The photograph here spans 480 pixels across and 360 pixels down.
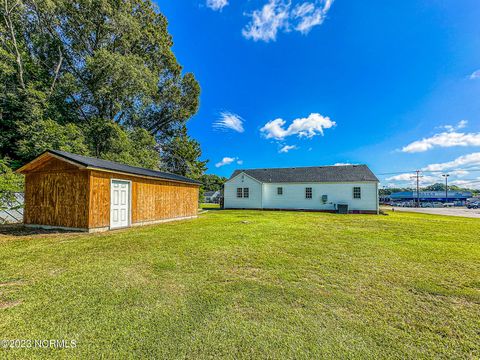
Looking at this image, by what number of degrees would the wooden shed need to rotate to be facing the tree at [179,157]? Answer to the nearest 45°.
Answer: approximately 90° to its left

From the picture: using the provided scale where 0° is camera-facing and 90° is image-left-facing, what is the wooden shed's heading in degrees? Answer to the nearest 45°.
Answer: approximately 315°

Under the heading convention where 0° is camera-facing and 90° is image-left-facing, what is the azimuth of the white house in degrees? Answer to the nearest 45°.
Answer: approximately 180°

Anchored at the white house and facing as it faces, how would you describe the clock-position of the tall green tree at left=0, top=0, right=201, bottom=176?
The tall green tree is roughly at 8 o'clock from the white house.

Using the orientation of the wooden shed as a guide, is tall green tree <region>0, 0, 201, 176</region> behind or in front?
behind

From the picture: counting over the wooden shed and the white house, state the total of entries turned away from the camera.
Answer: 1
